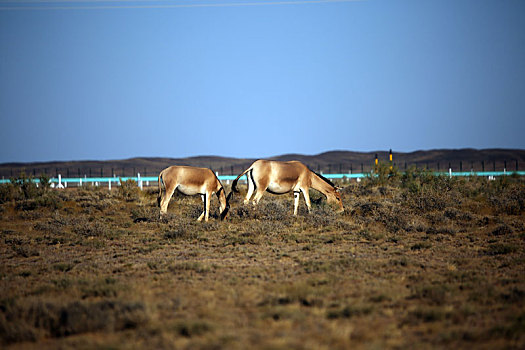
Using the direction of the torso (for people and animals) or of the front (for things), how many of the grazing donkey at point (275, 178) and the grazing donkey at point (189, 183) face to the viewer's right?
2

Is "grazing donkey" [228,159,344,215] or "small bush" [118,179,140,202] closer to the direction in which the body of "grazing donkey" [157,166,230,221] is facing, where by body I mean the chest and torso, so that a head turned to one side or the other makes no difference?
the grazing donkey

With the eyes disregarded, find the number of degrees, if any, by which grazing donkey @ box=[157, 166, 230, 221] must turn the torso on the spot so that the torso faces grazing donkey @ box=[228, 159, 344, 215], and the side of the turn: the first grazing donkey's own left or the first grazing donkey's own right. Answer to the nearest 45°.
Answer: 0° — it already faces it

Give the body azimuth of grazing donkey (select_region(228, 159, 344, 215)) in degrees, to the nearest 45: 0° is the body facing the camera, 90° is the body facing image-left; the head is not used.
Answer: approximately 270°

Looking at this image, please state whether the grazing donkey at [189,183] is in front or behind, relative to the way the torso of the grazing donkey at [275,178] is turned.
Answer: behind

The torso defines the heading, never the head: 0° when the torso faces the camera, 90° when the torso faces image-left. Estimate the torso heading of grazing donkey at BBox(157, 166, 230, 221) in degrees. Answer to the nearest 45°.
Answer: approximately 270°
